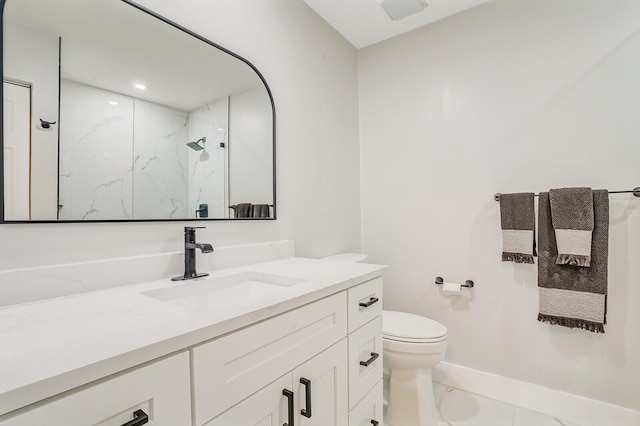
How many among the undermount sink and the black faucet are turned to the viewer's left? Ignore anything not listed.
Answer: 0

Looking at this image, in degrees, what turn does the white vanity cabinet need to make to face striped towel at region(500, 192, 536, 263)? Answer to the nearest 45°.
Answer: approximately 45° to its left

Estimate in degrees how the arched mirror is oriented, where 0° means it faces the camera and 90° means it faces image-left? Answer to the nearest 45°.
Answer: approximately 315°

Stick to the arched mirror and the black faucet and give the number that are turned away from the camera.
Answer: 0

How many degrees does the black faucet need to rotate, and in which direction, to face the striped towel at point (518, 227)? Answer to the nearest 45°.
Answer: approximately 45° to its left

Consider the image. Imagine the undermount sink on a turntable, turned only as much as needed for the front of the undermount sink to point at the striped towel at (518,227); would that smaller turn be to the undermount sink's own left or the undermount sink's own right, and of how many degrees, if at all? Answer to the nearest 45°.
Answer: approximately 45° to the undermount sink's own left

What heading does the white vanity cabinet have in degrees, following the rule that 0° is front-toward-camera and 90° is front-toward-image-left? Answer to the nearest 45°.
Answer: approximately 315°

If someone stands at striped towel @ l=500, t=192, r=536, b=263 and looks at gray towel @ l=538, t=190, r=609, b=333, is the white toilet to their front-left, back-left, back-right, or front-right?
back-right

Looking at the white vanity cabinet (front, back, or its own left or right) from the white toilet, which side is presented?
left

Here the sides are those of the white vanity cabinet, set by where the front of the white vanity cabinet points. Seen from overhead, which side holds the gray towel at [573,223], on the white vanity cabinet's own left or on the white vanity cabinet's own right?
on the white vanity cabinet's own left

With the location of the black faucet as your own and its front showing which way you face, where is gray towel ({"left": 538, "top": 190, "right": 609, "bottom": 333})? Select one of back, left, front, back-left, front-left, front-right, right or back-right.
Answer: front-left

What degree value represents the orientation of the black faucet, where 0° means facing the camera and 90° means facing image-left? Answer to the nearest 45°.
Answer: approximately 315°

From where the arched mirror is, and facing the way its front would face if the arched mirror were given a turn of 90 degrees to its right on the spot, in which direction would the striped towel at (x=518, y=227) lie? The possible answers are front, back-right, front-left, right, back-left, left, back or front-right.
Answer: back-left
